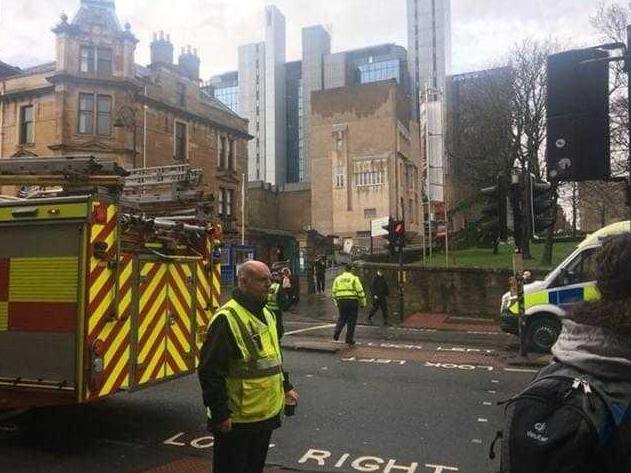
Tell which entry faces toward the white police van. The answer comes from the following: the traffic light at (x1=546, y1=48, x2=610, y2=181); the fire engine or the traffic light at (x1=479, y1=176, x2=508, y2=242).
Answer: the traffic light at (x1=546, y1=48, x2=610, y2=181)

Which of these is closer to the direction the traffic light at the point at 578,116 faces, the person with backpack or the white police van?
the white police van

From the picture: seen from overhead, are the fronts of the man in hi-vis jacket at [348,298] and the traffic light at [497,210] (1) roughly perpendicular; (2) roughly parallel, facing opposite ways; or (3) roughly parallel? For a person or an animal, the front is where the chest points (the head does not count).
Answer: roughly perpendicular

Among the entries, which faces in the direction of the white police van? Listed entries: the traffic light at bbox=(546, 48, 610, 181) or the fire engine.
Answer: the traffic light

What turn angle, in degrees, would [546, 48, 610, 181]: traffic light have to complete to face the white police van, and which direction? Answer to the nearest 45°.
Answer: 0° — it already faces it

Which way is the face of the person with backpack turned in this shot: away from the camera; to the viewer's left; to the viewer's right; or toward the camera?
away from the camera

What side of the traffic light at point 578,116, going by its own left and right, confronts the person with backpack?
back

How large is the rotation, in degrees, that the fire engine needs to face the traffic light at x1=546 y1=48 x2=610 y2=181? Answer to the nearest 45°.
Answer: approximately 180°

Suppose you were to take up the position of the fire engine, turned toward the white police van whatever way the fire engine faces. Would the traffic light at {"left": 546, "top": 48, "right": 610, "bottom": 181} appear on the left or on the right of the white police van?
right

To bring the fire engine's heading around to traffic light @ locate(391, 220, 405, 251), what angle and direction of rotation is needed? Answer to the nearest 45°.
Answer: approximately 90° to its right
